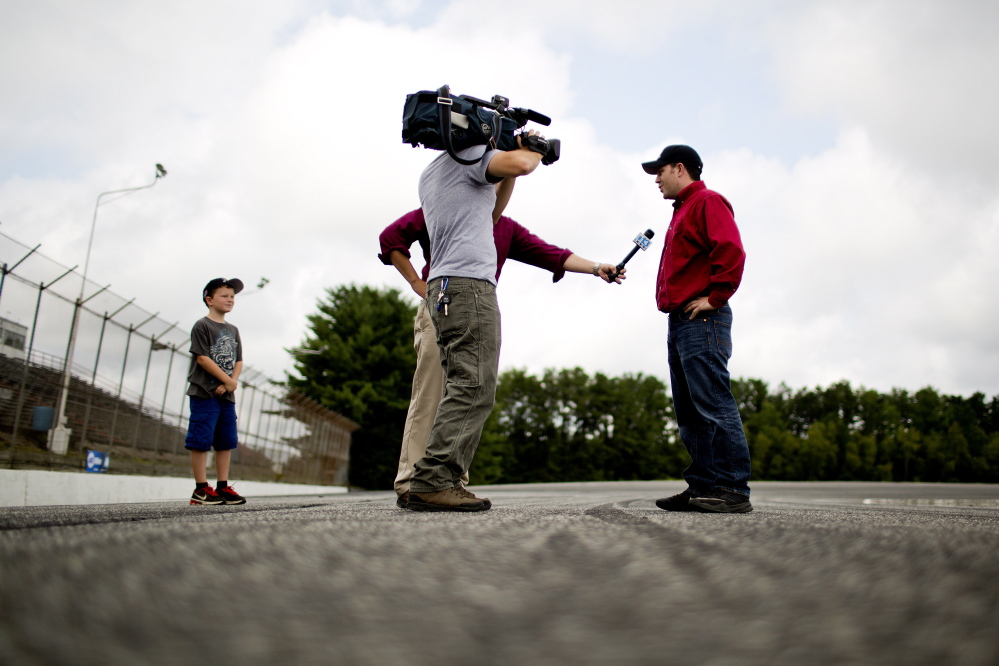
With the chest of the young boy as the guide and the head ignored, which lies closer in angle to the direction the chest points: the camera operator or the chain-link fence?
the camera operator

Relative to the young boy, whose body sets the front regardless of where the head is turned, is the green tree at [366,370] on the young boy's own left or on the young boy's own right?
on the young boy's own left

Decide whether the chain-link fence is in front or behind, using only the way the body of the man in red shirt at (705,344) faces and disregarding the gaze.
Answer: in front

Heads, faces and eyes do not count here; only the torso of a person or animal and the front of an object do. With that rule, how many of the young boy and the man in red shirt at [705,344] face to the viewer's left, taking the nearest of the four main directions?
1

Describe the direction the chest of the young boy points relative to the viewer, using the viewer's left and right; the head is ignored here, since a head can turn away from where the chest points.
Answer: facing the viewer and to the right of the viewer

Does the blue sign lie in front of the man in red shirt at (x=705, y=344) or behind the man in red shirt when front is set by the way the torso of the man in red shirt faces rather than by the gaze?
in front

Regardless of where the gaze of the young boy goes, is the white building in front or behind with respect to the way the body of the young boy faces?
behind

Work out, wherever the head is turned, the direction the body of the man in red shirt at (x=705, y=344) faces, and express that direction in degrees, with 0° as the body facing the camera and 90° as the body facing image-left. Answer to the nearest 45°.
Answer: approximately 90°

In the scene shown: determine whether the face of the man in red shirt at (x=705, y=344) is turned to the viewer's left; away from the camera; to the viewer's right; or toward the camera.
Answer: to the viewer's left
